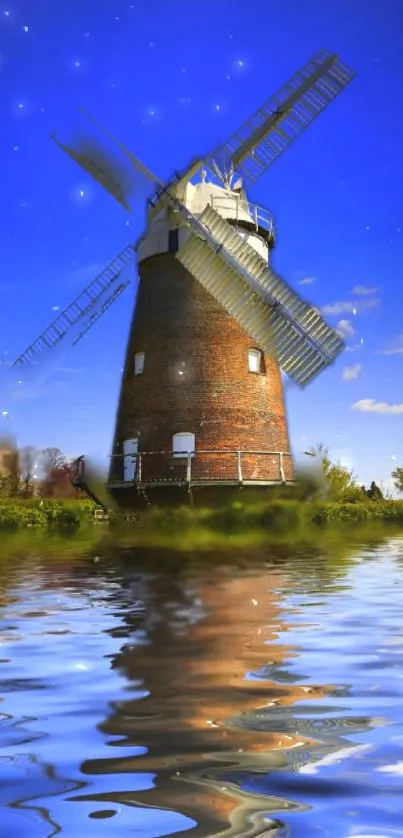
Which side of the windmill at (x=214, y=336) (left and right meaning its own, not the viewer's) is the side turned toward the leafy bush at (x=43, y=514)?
right

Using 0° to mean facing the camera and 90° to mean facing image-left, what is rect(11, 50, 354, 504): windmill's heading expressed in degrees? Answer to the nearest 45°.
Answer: approximately 45°
